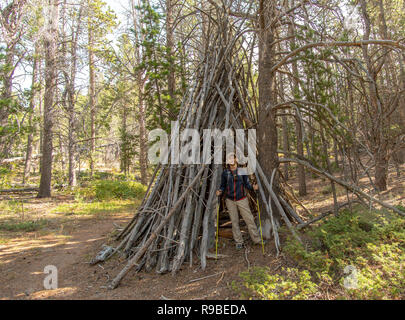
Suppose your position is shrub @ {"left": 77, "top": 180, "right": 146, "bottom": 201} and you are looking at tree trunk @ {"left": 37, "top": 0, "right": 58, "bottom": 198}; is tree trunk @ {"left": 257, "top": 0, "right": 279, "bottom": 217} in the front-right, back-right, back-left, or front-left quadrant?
back-left

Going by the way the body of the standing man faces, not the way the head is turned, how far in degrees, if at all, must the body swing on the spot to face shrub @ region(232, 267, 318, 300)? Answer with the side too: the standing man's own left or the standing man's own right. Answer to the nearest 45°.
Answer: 0° — they already face it

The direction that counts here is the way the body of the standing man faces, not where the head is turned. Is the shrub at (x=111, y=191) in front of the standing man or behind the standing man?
behind

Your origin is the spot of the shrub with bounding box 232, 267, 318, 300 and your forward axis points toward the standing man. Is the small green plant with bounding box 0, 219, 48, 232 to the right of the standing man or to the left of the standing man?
left

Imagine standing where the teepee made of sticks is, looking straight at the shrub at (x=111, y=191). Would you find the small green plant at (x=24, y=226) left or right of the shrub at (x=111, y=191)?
left

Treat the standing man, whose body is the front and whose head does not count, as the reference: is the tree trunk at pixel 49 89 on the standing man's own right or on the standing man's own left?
on the standing man's own right

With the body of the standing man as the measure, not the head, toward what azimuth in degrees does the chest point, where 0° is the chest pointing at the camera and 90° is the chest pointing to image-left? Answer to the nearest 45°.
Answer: approximately 0°

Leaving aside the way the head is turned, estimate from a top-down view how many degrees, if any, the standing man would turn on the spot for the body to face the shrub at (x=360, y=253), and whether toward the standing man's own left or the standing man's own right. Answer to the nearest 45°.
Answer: approximately 45° to the standing man's own left
